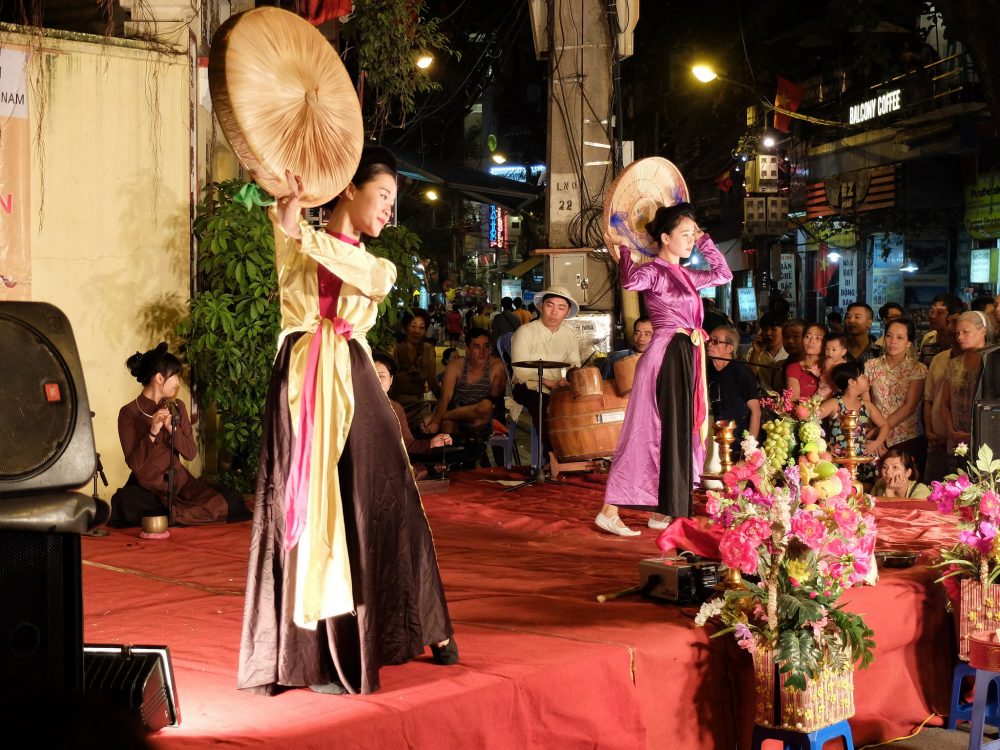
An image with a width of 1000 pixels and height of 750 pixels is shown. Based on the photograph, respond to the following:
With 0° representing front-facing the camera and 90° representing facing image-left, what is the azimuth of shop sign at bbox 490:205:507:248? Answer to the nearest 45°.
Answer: approximately 0°

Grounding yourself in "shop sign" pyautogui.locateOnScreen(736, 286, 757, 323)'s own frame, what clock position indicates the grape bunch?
The grape bunch is roughly at 12 o'clock from the shop sign.

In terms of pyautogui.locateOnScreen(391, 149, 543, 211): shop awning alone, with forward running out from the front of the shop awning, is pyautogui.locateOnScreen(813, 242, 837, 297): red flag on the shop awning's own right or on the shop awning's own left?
on the shop awning's own left

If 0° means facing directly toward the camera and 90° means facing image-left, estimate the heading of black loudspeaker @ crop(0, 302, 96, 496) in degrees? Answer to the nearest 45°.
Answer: approximately 0°

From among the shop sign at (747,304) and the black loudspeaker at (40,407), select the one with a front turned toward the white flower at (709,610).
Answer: the shop sign

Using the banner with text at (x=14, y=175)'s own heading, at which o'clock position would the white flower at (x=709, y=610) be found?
The white flower is roughly at 11 o'clock from the banner with text.

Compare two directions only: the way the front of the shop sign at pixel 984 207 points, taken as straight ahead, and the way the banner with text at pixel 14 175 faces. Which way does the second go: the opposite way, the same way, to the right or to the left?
to the left
